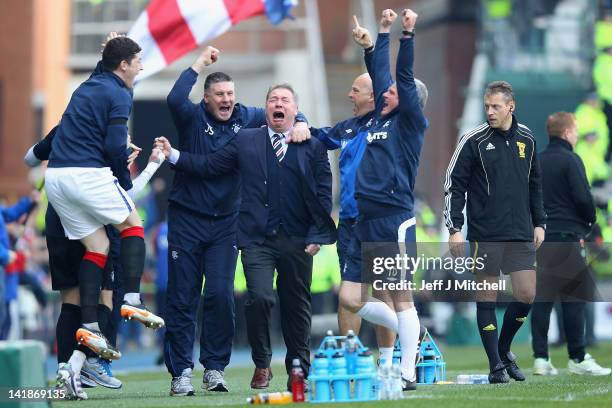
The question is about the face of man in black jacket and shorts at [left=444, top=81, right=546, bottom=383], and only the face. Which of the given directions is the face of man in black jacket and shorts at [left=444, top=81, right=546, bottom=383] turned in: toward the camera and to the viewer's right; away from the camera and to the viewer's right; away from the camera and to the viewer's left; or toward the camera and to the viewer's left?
toward the camera and to the viewer's left

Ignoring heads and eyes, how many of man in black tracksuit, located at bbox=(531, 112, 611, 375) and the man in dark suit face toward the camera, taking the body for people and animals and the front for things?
1

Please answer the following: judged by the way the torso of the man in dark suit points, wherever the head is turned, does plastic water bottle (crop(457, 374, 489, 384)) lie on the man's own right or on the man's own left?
on the man's own left
